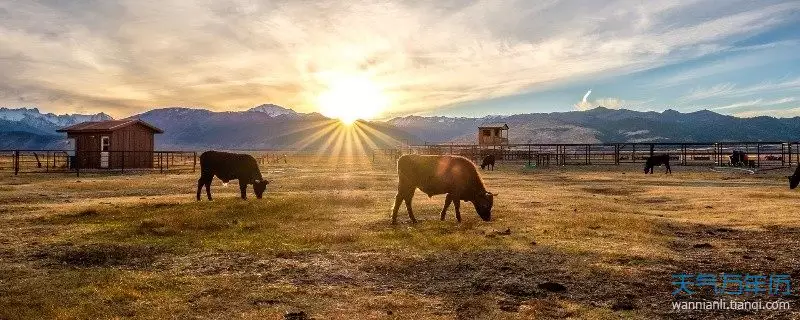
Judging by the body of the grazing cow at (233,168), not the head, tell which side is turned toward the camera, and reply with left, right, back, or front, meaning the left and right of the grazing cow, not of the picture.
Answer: right

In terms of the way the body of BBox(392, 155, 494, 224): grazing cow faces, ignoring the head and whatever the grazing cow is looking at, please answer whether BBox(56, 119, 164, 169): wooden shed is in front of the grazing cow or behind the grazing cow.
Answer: behind

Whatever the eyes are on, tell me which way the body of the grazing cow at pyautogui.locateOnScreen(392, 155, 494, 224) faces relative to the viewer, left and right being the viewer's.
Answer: facing to the right of the viewer

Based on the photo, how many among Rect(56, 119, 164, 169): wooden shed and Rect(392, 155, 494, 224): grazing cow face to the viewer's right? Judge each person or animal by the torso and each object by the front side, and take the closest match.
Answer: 1

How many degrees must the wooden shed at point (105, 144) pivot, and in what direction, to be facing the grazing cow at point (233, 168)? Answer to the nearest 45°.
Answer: approximately 45° to its left

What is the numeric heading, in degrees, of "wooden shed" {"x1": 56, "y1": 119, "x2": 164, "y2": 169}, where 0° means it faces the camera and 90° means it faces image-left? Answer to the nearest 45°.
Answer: approximately 45°

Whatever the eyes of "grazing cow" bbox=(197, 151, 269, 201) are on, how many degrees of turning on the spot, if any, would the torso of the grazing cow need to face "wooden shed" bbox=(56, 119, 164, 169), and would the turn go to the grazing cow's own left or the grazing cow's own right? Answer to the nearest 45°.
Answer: approximately 90° to the grazing cow's own left

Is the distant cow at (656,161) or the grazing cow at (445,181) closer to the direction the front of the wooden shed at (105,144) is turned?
the grazing cow

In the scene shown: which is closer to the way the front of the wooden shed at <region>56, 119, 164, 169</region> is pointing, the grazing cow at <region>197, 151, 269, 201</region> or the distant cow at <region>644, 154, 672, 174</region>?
the grazing cow

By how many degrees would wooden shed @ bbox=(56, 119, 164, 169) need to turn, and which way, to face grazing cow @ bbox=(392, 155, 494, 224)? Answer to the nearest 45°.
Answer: approximately 45° to its left

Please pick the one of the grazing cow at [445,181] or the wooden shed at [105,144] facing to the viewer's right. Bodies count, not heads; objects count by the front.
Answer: the grazing cow

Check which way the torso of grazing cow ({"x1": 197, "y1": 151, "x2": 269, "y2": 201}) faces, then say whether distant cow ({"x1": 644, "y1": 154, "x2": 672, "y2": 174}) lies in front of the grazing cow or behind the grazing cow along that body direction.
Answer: in front

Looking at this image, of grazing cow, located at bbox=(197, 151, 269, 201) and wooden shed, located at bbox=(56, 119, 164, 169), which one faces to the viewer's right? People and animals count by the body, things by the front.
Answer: the grazing cow
